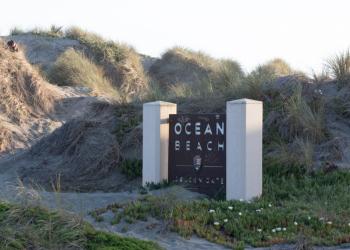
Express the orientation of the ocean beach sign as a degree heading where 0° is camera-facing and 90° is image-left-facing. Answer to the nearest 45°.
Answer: approximately 45°
